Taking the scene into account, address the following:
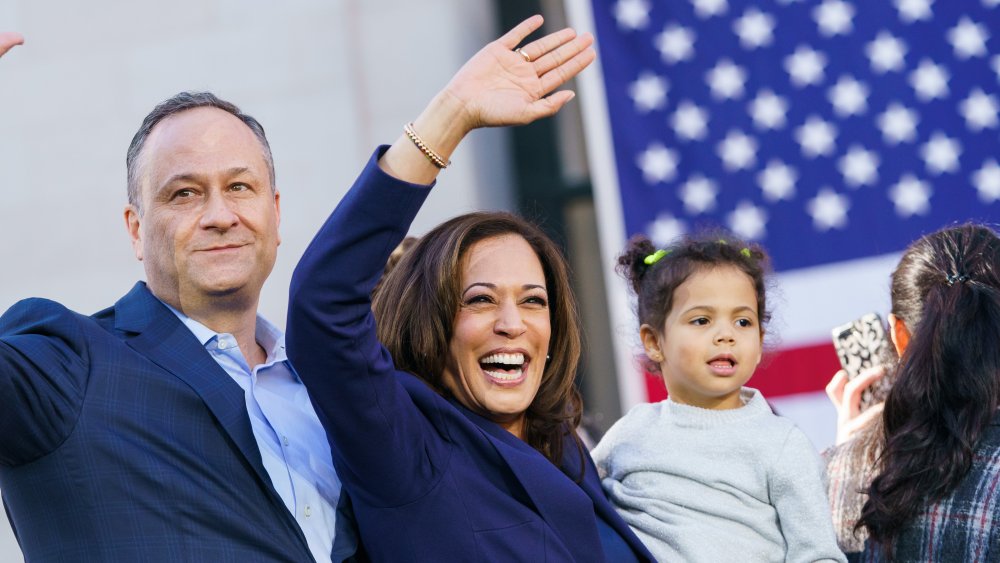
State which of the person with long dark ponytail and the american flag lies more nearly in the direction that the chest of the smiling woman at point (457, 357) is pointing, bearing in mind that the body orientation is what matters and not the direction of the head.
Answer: the person with long dark ponytail

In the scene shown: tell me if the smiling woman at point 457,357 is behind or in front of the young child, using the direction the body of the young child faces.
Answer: in front

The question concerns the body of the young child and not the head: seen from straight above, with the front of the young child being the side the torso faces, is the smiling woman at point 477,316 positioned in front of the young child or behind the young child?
in front

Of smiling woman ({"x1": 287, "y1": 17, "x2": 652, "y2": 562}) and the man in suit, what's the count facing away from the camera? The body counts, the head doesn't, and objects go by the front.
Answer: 0

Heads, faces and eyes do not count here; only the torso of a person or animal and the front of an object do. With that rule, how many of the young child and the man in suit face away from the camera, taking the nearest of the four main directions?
0

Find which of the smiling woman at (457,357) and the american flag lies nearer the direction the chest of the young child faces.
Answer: the smiling woman

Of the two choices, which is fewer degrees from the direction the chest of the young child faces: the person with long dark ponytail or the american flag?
the person with long dark ponytail

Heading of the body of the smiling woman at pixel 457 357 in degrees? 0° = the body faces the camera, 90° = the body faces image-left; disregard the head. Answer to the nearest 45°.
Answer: approximately 315°

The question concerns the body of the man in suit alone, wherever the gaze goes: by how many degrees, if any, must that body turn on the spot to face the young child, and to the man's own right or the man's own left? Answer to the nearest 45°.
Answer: approximately 45° to the man's own left
